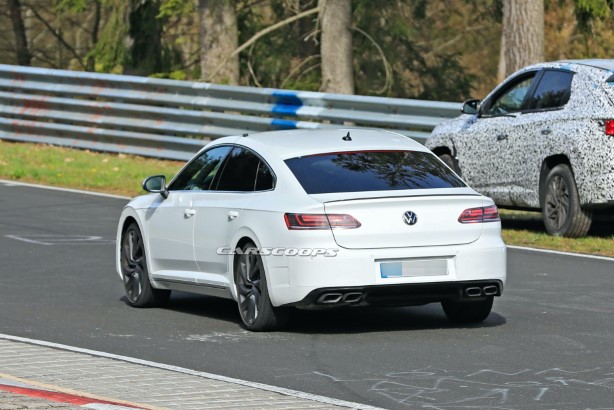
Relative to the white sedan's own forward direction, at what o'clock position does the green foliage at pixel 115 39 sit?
The green foliage is roughly at 1 o'clock from the white sedan.

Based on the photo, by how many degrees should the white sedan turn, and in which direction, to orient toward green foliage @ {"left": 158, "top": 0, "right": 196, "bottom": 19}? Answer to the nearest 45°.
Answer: approximately 45° to its right

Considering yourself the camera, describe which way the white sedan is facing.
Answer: facing away from the viewer and to the left of the viewer

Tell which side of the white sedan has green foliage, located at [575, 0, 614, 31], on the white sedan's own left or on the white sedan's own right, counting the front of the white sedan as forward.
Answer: on the white sedan's own right

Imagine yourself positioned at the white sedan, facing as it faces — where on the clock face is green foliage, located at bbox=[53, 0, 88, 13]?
The green foliage is roughly at 1 o'clock from the white sedan.
